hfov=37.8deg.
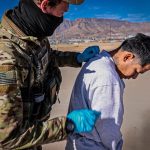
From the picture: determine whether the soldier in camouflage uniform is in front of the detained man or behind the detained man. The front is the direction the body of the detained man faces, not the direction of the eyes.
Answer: behind

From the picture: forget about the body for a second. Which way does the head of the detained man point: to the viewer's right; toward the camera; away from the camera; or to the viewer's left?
to the viewer's right

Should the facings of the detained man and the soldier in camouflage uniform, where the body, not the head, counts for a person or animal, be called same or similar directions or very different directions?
same or similar directions

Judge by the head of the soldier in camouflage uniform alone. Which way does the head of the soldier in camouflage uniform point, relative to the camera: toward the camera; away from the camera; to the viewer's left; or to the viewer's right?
to the viewer's right

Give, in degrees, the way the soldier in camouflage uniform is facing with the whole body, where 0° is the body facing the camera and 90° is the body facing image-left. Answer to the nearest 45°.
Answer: approximately 270°

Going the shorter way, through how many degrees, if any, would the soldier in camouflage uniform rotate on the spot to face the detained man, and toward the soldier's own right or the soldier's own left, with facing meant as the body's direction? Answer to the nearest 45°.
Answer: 0° — they already face them
